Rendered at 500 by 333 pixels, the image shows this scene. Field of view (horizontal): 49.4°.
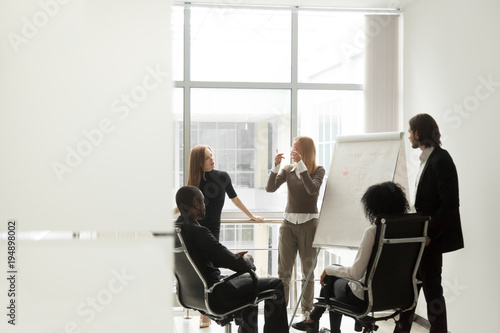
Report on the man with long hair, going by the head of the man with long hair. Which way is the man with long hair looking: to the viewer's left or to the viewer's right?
to the viewer's left

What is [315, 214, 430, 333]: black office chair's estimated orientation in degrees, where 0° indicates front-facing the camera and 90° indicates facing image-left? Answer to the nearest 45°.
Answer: approximately 135°

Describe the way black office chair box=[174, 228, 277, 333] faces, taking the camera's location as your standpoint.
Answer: facing away from the viewer and to the right of the viewer

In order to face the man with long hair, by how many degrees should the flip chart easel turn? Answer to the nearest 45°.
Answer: approximately 90° to its left

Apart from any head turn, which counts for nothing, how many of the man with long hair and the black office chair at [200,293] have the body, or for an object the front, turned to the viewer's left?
1

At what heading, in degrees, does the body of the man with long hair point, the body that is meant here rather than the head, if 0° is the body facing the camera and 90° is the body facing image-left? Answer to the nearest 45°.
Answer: approximately 90°
